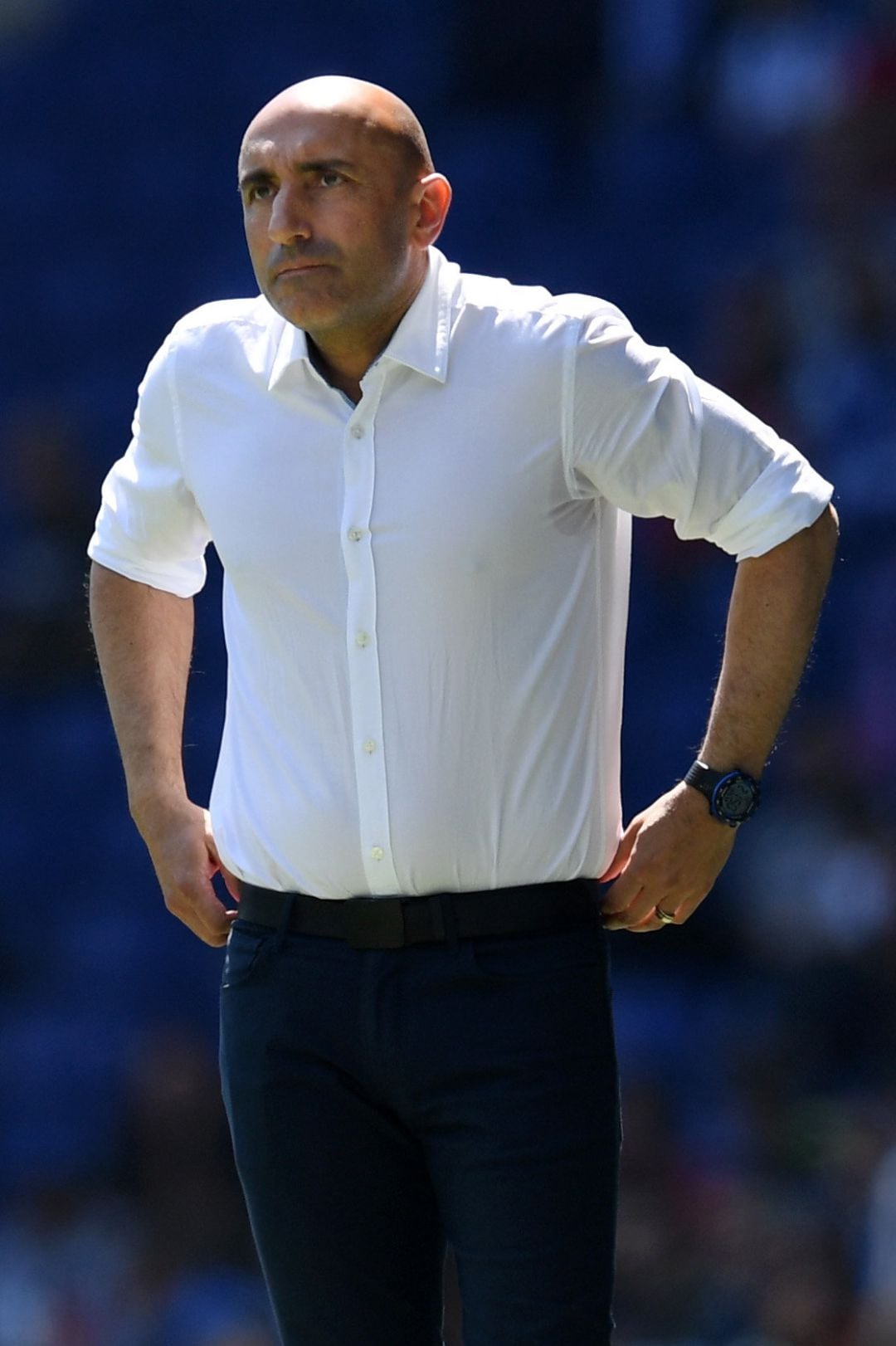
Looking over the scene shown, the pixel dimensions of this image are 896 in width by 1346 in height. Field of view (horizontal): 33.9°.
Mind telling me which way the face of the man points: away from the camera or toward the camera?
toward the camera

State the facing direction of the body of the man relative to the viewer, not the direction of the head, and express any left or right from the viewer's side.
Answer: facing the viewer and to the left of the viewer
